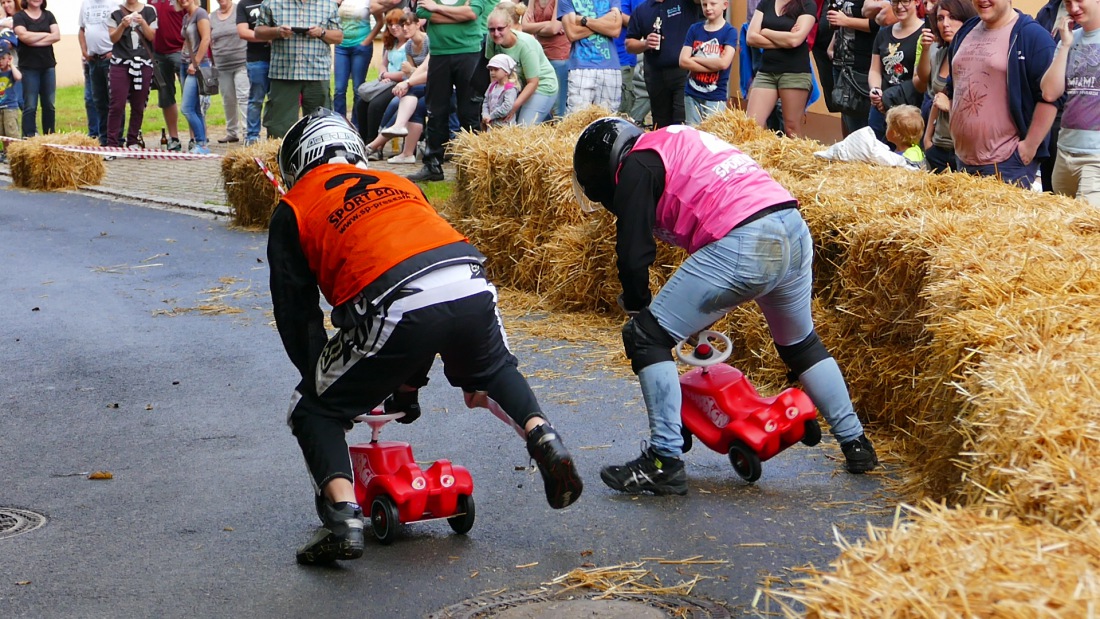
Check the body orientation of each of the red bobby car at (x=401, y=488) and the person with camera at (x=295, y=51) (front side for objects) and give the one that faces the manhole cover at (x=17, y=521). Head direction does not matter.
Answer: the person with camera

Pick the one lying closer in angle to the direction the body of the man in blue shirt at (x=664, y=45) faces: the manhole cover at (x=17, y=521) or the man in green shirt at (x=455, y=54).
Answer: the manhole cover

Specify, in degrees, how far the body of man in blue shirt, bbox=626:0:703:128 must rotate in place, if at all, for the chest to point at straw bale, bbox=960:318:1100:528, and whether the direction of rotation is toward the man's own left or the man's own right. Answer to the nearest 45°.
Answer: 0° — they already face it

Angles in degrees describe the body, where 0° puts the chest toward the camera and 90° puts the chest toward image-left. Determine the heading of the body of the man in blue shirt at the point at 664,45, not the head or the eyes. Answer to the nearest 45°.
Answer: approximately 0°

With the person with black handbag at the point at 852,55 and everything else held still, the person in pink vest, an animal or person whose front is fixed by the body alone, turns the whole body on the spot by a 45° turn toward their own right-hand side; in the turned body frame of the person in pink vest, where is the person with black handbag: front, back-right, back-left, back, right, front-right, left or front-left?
front

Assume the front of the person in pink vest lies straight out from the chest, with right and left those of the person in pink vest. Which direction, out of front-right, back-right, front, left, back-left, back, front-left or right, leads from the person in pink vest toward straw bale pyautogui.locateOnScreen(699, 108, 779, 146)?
front-right

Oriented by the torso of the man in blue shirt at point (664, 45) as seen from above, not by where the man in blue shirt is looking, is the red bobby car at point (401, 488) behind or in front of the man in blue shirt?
in front

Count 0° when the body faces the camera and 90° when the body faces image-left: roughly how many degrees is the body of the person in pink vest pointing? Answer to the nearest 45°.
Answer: approximately 135°

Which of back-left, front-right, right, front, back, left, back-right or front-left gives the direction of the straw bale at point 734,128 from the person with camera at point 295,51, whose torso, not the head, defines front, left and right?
front-left

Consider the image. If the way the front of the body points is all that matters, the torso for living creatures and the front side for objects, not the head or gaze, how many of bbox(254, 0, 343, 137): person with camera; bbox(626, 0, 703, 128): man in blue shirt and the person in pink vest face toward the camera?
2

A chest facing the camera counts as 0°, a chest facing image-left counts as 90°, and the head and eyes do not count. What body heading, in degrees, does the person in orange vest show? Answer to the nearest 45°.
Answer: approximately 135°
